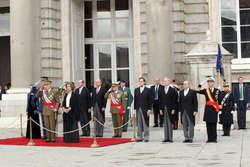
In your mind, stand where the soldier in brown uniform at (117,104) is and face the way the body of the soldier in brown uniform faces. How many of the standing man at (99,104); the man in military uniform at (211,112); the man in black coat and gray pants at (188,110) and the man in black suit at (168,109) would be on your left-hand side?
3

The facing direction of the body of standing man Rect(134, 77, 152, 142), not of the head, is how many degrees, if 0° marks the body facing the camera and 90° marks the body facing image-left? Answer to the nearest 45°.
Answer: approximately 0°

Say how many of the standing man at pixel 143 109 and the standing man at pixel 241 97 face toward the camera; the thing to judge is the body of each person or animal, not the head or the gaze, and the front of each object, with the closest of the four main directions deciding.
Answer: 2

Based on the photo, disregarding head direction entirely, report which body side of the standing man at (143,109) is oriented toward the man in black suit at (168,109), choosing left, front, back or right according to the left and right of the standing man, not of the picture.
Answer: left

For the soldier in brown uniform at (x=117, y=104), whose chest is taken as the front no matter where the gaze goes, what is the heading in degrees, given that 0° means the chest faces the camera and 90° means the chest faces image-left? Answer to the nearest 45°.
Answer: approximately 45°

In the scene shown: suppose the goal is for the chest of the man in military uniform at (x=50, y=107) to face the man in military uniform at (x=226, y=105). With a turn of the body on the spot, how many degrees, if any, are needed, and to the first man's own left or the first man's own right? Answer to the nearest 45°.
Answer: approximately 135° to the first man's own left

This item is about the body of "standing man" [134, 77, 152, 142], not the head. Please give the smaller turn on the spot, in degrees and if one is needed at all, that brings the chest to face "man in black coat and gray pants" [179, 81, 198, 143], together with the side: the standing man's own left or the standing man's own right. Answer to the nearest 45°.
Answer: approximately 90° to the standing man's own left

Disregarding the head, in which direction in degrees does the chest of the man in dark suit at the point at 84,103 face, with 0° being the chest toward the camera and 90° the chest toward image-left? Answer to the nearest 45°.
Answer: approximately 45°
